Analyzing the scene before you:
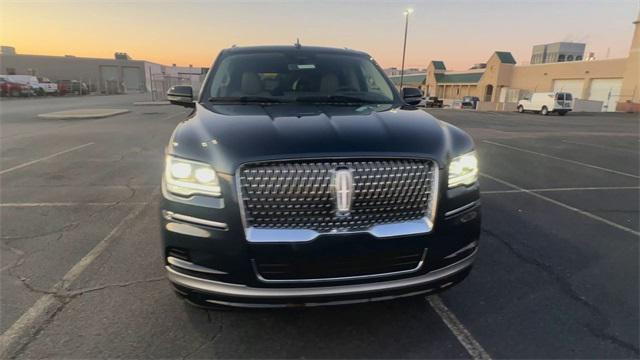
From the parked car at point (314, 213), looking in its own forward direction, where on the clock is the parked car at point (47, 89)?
the parked car at point (47, 89) is roughly at 5 o'clock from the parked car at point (314, 213).

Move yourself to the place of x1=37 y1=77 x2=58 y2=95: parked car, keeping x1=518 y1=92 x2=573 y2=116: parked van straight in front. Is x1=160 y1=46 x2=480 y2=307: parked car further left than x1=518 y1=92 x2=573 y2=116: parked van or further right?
right

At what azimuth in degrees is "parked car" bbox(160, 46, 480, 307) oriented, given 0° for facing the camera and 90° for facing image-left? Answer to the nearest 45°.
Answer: approximately 0°
